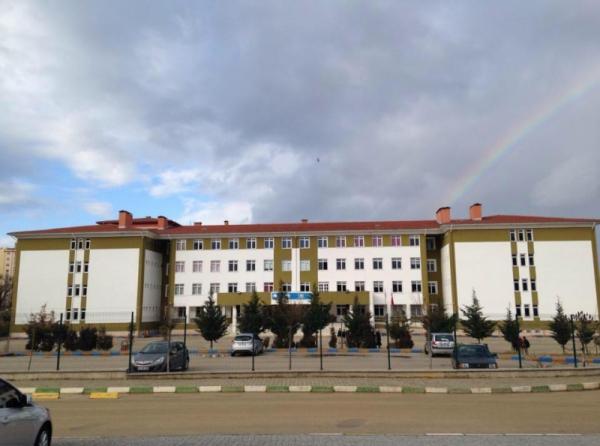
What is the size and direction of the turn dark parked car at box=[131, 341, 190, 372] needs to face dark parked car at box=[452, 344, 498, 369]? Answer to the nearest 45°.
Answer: approximately 135° to its left

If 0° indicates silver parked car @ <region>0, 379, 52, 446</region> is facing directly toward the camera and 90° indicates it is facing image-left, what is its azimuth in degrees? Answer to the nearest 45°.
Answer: approximately 225°

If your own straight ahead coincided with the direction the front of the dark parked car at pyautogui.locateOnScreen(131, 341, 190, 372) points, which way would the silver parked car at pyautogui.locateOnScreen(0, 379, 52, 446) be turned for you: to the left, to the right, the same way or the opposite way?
the opposite way

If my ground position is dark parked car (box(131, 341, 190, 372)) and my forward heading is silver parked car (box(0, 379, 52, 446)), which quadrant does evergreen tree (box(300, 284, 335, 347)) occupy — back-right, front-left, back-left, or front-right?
back-left

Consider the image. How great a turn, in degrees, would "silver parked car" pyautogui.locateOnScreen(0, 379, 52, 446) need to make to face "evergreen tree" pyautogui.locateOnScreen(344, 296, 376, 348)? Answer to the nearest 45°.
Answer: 0° — it already faces it

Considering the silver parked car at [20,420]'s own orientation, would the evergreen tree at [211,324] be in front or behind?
in front

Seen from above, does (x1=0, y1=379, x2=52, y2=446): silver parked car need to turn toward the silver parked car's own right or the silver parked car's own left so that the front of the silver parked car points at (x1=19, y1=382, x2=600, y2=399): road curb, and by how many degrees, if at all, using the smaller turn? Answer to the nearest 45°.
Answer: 0° — it already faces it

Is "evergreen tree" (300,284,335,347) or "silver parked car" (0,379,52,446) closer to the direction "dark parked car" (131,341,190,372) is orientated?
the silver parked car

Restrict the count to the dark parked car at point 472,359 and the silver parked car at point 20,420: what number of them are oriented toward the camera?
1
